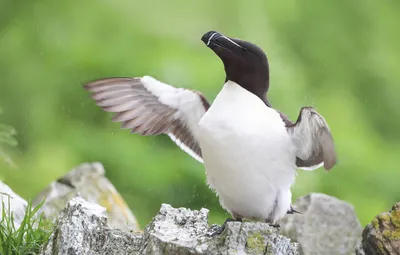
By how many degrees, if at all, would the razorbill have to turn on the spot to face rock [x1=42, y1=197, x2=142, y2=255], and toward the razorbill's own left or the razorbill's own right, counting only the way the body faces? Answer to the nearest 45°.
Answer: approximately 90° to the razorbill's own right

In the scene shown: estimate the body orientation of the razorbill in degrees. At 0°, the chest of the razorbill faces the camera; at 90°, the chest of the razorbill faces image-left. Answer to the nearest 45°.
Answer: approximately 45°

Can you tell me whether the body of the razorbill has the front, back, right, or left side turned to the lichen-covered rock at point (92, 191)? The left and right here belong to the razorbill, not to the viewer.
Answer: right

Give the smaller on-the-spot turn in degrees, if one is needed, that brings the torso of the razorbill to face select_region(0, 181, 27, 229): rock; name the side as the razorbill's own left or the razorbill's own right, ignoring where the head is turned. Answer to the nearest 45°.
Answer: approximately 90° to the razorbill's own right
